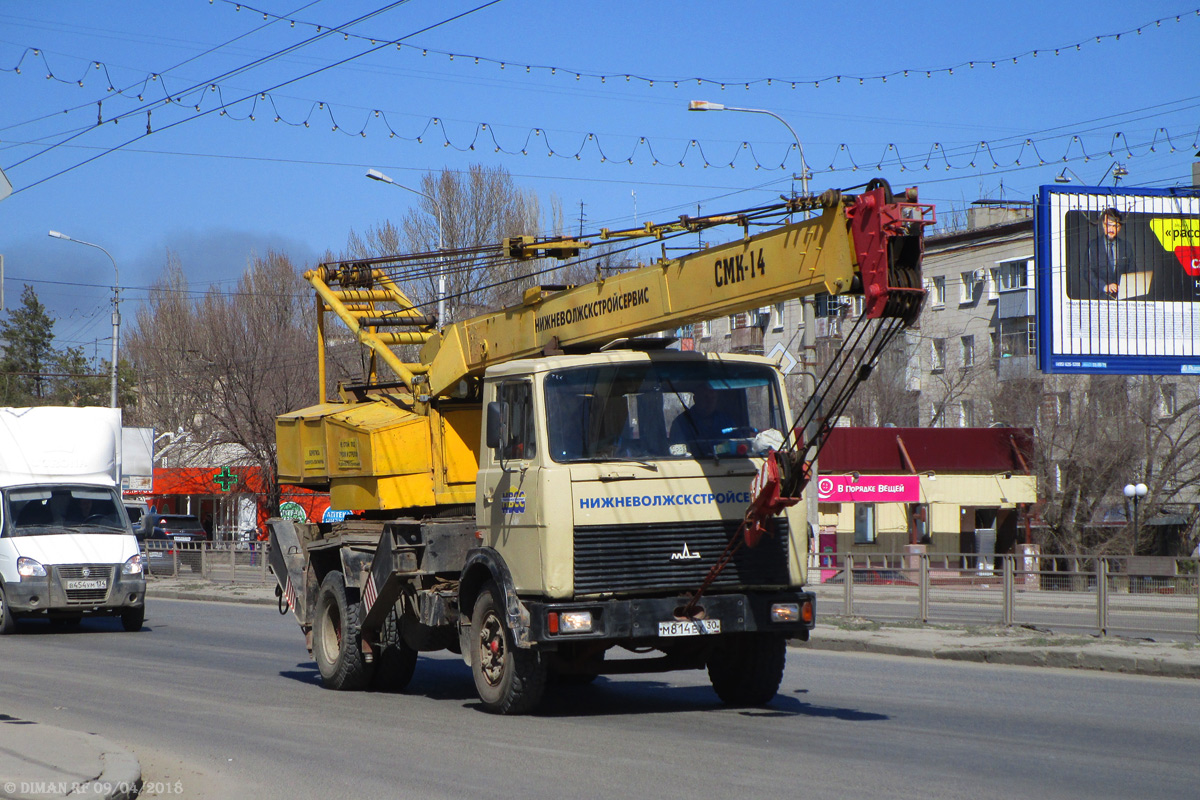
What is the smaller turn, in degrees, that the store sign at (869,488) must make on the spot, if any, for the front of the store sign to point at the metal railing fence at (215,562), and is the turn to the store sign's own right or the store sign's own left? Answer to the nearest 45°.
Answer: approximately 45° to the store sign's own right

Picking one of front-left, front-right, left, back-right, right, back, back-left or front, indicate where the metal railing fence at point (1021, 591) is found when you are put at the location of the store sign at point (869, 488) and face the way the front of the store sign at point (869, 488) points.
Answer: front

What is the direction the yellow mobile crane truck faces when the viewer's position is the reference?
facing the viewer and to the right of the viewer

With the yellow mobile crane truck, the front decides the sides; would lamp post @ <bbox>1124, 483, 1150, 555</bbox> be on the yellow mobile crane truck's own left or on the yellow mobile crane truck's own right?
on the yellow mobile crane truck's own left

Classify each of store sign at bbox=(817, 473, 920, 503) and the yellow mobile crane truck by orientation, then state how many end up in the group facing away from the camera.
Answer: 0

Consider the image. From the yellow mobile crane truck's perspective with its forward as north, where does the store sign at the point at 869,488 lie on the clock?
The store sign is roughly at 8 o'clock from the yellow mobile crane truck.

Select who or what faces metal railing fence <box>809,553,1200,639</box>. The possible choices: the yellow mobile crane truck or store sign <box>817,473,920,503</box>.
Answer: the store sign

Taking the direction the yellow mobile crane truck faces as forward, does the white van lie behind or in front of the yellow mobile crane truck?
behind

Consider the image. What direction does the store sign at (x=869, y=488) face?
toward the camera
